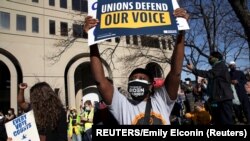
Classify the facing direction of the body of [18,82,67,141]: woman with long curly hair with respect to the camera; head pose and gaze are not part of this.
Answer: away from the camera

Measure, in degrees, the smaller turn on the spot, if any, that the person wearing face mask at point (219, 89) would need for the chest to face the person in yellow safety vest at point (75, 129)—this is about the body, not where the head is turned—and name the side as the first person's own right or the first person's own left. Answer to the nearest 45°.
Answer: approximately 45° to the first person's own right

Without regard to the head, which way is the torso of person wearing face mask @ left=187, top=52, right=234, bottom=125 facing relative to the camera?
to the viewer's left

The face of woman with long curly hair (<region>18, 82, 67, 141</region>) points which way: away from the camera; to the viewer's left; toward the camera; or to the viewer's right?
away from the camera

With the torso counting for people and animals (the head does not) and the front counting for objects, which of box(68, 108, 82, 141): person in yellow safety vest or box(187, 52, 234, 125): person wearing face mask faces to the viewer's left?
the person wearing face mask

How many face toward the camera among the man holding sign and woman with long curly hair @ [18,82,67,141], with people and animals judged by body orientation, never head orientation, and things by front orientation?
1

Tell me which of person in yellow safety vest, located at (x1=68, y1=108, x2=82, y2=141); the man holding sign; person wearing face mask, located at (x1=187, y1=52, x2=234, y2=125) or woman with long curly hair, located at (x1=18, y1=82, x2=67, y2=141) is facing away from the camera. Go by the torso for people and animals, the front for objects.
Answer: the woman with long curly hair

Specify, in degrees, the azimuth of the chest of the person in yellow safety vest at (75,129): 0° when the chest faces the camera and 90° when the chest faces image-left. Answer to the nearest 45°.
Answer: approximately 0°
